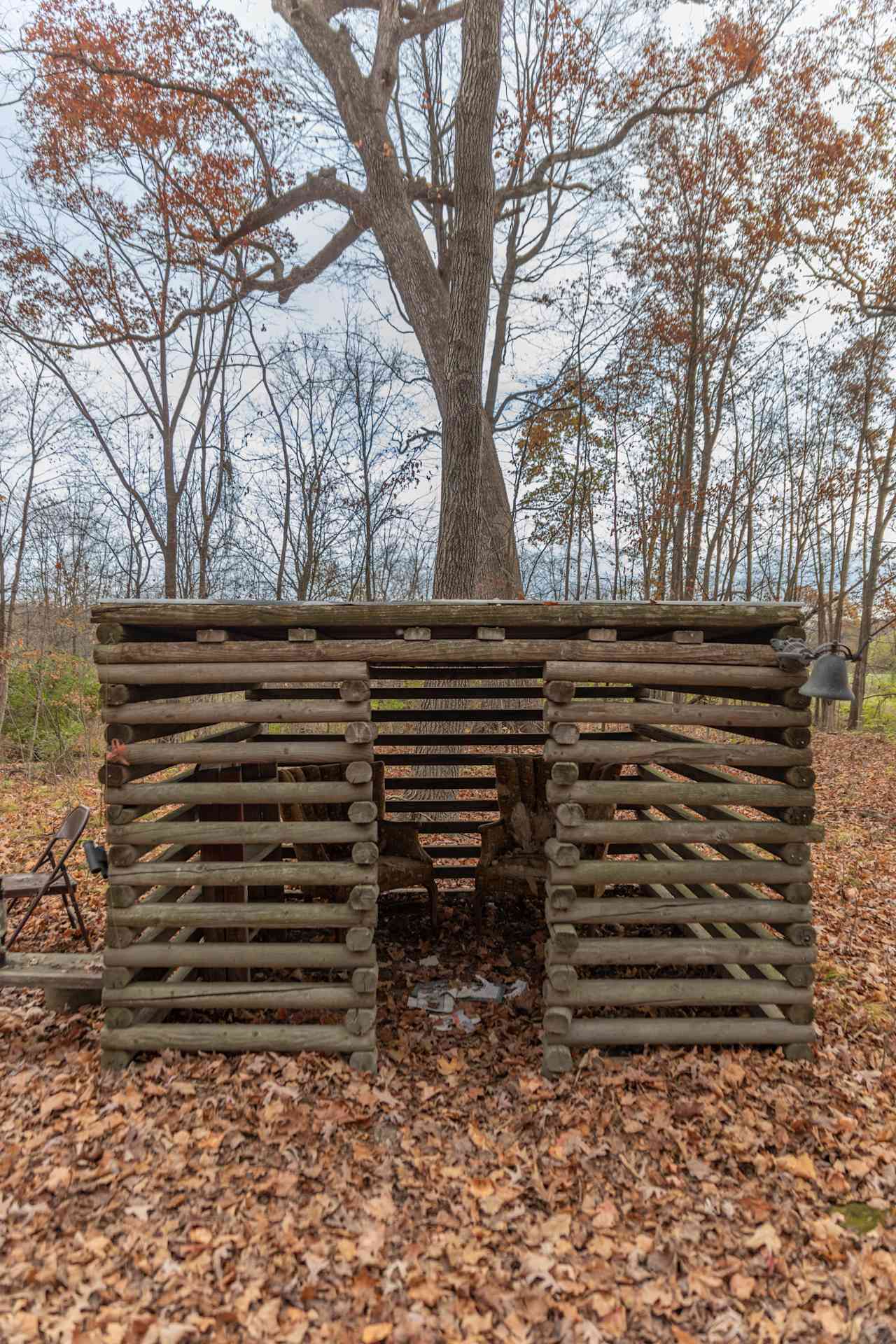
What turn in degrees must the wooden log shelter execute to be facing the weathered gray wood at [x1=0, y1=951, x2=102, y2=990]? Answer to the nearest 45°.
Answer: approximately 90° to its right

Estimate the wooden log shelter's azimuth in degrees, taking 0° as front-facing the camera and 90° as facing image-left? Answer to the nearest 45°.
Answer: approximately 0°

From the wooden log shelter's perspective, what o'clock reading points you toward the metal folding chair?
The metal folding chair is roughly at 4 o'clock from the wooden log shelter.
